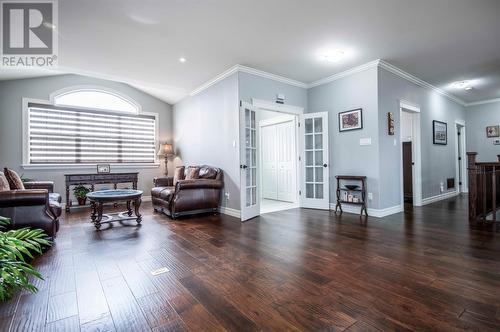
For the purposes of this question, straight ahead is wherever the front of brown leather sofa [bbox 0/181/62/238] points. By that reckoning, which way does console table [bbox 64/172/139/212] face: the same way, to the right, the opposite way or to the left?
to the right

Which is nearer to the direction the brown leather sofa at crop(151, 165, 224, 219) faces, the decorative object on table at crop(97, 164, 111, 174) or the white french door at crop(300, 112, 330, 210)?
the decorative object on table

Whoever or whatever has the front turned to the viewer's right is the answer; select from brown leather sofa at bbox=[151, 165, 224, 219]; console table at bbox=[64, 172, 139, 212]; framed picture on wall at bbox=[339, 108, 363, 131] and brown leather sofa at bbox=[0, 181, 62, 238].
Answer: brown leather sofa at bbox=[0, 181, 62, 238]

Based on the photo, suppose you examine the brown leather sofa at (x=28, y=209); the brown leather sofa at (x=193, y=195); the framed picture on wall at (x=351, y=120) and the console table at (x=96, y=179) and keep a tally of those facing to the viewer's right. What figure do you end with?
1

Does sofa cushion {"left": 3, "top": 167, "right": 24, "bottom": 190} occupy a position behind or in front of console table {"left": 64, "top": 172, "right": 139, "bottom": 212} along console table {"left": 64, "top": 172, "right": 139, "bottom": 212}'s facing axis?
in front

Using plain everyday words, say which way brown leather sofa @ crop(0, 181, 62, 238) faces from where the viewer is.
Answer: facing to the right of the viewer

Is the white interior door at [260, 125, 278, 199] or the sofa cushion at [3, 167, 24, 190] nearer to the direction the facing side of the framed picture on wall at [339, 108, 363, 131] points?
the sofa cushion

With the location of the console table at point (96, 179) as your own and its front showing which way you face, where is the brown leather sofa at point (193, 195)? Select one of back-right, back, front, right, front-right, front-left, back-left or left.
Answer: front-left

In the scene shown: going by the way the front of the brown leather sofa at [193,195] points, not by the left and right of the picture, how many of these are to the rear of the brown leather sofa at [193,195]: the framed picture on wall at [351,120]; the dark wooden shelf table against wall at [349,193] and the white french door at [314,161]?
3
